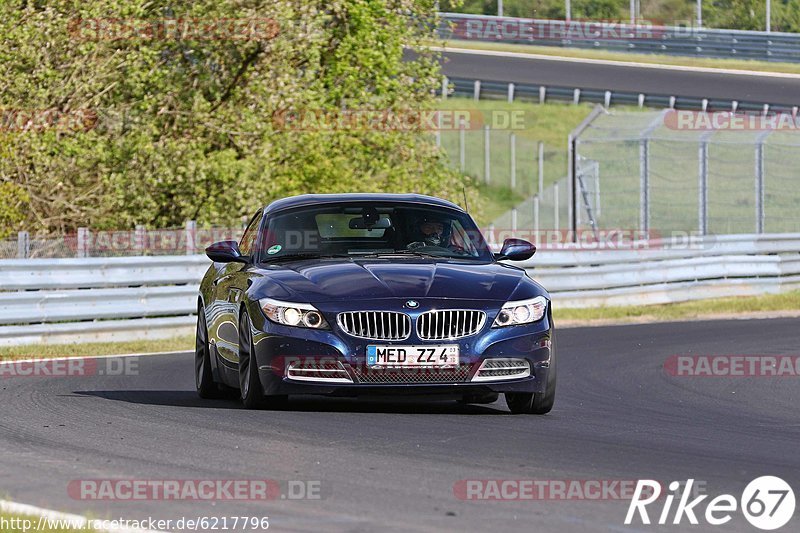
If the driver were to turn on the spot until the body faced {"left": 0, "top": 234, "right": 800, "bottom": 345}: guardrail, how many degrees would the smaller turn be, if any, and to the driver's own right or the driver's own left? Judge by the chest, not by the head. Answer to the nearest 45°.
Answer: approximately 180°

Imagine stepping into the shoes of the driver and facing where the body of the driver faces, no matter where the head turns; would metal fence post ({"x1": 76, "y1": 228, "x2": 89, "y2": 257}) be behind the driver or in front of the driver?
behind

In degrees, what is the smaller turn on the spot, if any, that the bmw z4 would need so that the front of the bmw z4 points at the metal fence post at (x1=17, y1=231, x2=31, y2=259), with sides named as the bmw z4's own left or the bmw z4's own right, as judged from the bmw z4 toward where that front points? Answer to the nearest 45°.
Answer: approximately 135° to the bmw z4's own right

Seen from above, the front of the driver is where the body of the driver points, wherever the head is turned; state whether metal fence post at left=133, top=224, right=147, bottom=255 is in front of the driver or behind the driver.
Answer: behind

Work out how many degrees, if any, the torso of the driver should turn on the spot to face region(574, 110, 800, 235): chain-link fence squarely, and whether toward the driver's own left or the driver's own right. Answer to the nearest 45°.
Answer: approximately 180°

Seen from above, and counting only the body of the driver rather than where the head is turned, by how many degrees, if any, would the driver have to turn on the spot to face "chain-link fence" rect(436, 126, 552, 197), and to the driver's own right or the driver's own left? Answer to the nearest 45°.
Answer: approximately 180°

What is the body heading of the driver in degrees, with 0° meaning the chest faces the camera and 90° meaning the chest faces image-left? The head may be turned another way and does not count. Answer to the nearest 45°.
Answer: approximately 0°

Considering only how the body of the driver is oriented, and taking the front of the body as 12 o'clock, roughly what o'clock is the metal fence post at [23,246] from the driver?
The metal fence post is roughly at 5 o'clock from the driver.
